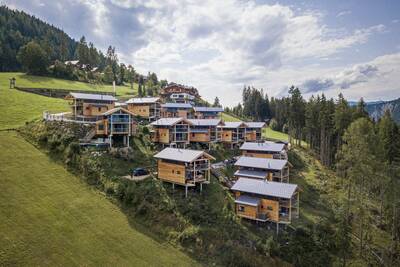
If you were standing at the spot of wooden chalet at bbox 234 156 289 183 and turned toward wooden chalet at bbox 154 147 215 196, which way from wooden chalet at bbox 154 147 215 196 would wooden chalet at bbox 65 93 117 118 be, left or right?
right

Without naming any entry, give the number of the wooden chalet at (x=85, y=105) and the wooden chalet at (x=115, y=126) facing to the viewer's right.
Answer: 0

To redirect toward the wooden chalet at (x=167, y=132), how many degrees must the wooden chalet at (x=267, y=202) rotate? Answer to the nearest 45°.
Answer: approximately 180°

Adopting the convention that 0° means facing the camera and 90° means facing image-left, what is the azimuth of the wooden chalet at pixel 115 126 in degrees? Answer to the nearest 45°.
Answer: approximately 0°

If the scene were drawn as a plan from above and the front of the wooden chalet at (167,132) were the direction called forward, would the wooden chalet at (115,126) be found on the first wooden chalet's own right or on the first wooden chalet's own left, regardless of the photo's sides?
on the first wooden chalet's own right

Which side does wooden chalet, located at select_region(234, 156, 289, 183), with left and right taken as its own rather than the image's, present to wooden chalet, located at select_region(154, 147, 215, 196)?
back

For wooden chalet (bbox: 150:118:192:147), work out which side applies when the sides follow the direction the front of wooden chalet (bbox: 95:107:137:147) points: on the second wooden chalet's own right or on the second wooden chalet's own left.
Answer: on the second wooden chalet's own left

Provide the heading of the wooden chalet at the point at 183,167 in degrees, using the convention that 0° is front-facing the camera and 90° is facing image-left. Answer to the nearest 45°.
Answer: approximately 315°

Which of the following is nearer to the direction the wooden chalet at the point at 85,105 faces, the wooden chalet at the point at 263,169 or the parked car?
the parked car

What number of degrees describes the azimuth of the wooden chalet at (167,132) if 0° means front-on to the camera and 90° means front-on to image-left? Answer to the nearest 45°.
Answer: approximately 315°

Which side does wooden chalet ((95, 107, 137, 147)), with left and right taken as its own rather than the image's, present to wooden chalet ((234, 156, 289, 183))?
left

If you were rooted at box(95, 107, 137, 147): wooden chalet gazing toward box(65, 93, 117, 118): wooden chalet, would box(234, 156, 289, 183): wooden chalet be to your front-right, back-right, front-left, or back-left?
back-right

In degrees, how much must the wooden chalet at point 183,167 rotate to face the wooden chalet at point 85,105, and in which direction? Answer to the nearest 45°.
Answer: approximately 180°

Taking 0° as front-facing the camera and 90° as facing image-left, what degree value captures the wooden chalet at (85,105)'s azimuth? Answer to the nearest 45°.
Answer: approximately 45°

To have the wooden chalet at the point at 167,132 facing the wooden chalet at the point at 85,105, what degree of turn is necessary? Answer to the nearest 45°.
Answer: approximately 135° to its right
